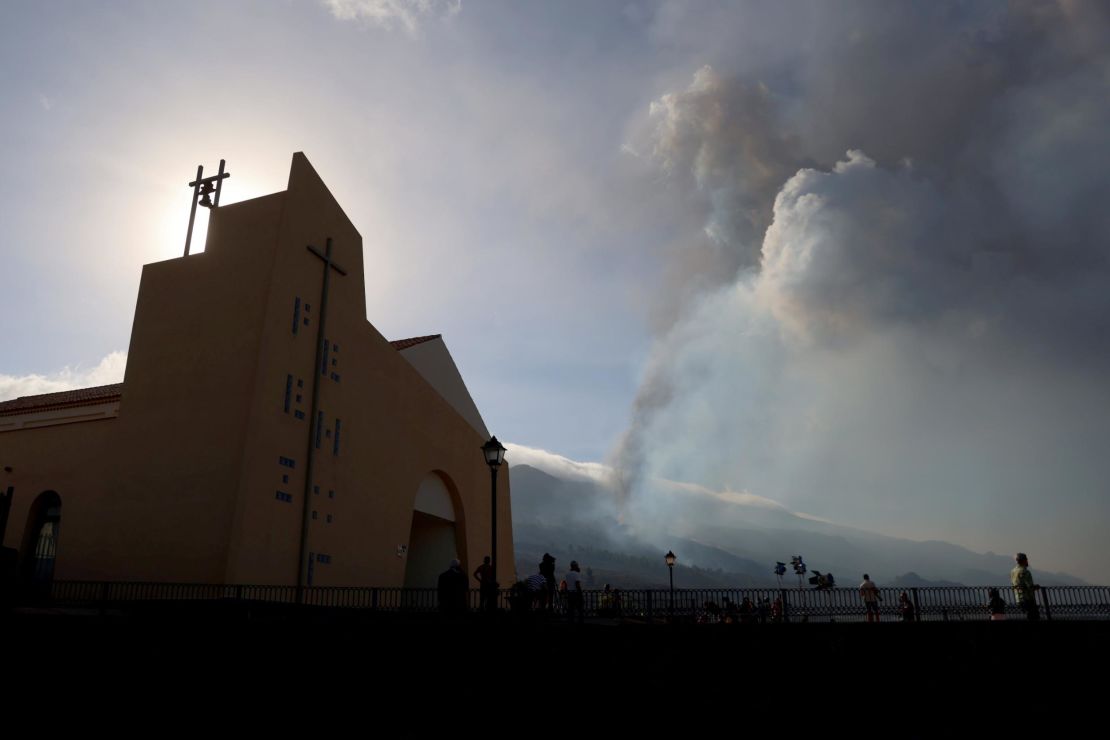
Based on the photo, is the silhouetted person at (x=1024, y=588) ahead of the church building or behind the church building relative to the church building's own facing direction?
ahead

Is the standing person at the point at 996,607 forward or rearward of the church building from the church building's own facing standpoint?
forward

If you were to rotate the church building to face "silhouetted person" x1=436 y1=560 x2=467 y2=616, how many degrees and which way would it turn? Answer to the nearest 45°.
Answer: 0° — it already faces them

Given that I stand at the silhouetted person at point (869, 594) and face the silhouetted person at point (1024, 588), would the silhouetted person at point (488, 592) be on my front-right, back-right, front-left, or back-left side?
back-right

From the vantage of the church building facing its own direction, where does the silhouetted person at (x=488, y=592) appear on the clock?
The silhouetted person is roughly at 12 o'clock from the church building.

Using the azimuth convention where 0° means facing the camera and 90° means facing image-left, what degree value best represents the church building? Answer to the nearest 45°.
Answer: approximately 315°

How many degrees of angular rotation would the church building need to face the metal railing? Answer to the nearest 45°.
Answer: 0° — it already faces it

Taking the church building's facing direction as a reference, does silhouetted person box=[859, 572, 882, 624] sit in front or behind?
in front
